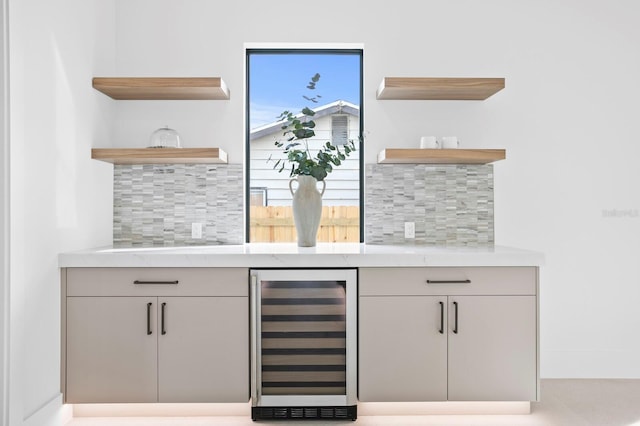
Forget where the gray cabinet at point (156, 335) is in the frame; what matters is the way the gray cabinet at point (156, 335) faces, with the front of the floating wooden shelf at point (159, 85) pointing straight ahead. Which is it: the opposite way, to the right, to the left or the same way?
the same way

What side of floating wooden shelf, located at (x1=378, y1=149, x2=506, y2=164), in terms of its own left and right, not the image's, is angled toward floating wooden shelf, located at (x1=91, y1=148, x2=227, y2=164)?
right

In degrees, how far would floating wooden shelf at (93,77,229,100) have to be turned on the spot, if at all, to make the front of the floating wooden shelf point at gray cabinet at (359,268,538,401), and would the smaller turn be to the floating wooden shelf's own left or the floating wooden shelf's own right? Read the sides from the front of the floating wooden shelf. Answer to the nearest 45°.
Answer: approximately 45° to the floating wooden shelf's own left

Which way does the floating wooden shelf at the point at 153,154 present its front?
toward the camera

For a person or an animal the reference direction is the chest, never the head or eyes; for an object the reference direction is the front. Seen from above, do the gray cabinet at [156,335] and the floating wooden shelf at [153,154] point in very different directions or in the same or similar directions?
same or similar directions

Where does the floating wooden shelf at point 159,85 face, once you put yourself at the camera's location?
facing the viewer

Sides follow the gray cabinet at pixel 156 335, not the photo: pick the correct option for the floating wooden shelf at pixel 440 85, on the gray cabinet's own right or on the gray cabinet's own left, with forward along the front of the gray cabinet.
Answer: on the gray cabinet's own left

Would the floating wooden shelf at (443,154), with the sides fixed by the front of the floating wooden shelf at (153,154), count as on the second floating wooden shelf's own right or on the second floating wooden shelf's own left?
on the second floating wooden shelf's own left

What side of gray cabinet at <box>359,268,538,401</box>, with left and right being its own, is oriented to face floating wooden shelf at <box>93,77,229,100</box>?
right

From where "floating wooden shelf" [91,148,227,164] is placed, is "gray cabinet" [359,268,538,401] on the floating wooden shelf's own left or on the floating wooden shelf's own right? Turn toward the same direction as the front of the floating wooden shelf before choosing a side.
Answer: on the floating wooden shelf's own left

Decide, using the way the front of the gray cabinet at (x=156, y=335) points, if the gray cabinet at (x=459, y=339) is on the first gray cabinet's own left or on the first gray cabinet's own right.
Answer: on the first gray cabinet's own left

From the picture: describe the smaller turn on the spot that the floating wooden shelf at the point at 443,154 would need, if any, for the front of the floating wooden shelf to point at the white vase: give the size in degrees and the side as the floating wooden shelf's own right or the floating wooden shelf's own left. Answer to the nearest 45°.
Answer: approximately 90° to the floating wooden shelf's own right
